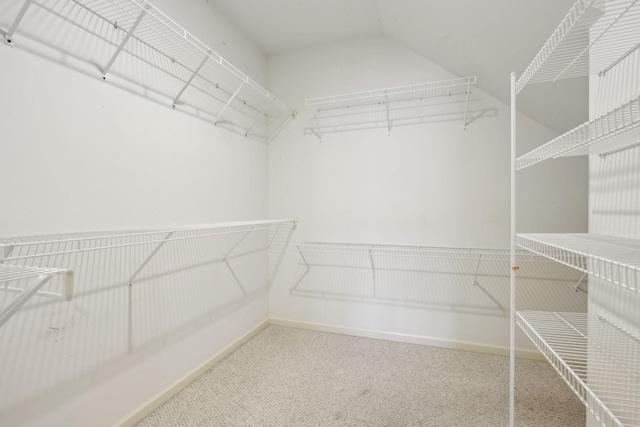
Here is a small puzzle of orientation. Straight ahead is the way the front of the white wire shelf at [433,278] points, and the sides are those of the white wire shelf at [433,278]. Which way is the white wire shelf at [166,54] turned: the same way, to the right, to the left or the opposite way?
to the left

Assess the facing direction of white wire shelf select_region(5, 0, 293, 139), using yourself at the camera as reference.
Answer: facing the viewer and to the right of the viewer

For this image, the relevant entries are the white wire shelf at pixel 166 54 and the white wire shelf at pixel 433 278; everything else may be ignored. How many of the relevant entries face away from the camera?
0

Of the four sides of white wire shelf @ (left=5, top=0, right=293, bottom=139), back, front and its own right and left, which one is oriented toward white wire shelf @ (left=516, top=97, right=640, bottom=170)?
front

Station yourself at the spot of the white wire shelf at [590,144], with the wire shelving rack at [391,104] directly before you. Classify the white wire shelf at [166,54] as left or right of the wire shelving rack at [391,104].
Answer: left

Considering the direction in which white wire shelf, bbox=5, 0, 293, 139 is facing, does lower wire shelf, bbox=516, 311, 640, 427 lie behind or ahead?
ahead

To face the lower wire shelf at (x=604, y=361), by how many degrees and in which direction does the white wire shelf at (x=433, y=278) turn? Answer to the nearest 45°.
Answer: approximately 45° to its left

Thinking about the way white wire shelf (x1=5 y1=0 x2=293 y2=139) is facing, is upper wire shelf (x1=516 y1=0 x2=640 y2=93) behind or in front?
in front

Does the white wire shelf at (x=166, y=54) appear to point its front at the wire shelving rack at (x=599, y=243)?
yes

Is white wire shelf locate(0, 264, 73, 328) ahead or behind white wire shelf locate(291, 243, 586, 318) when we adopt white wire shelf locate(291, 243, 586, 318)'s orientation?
ahead

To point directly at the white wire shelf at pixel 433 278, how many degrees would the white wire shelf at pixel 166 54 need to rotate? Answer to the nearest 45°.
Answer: approximately 45° to its left

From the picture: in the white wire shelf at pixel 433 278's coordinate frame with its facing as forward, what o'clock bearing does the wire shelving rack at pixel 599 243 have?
The wire shelving rack is roughly at 11 o'clock from the white wire shelf.

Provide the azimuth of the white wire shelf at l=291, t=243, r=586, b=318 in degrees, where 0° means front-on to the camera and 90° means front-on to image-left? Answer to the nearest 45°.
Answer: approximately 0°
